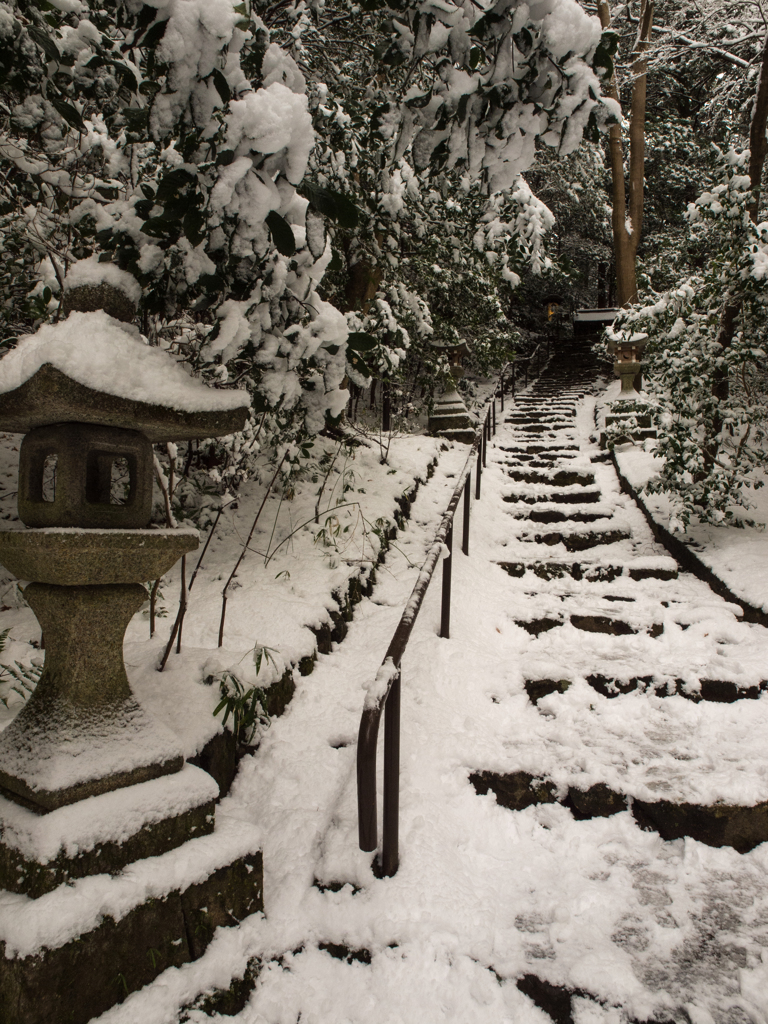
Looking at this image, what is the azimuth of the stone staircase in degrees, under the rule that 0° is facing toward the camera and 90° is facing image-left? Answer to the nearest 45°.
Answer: approximately 0°

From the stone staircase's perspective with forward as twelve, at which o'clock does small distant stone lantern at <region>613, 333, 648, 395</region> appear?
The small distant stone lantern is roughly at 6 o'clock from the stone staircase.

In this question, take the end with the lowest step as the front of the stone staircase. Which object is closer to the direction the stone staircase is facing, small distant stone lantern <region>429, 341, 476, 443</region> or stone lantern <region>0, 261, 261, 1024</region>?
the stone lantern

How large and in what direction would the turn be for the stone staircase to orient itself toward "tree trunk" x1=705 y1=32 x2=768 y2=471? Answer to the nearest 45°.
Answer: approximately 180°
